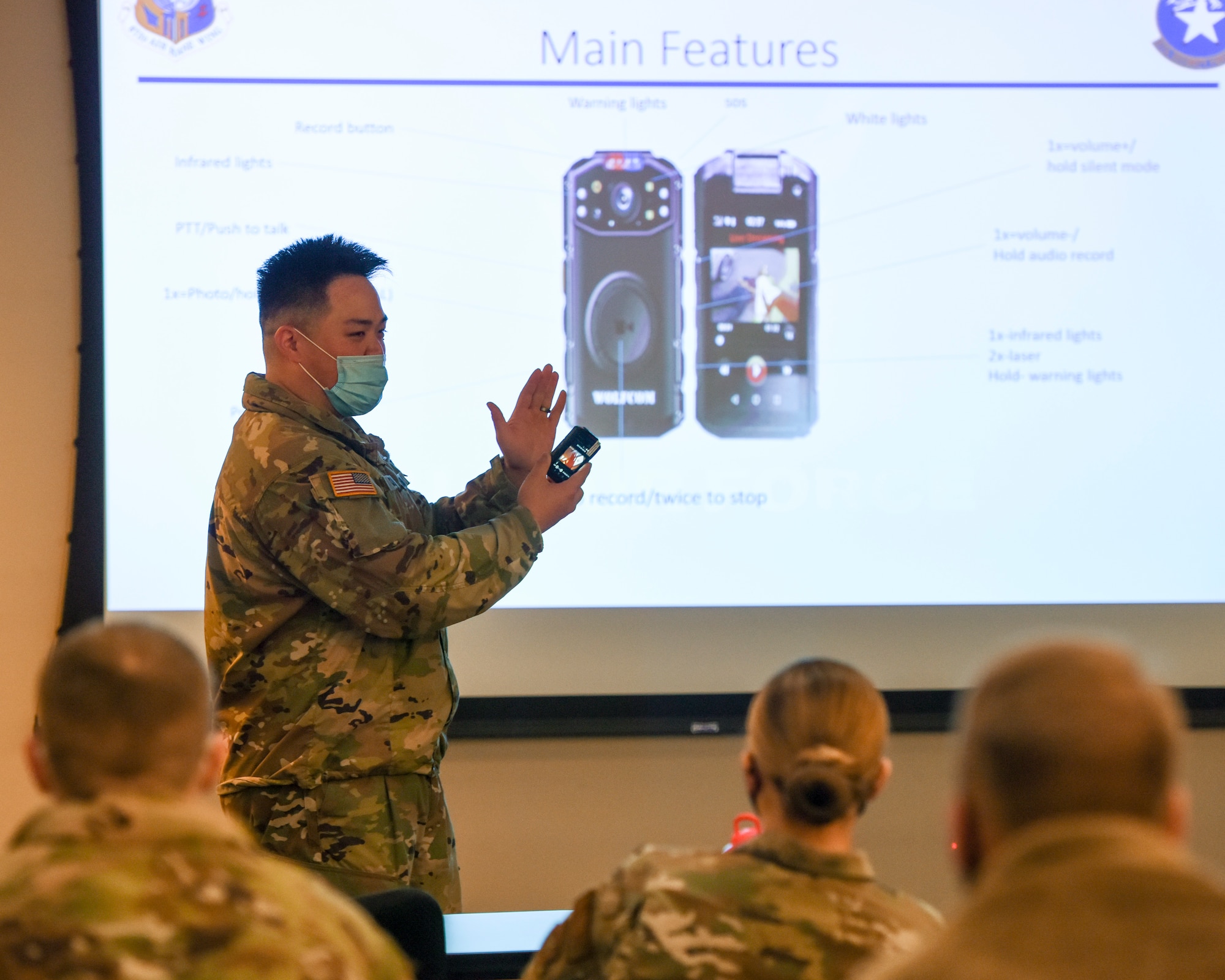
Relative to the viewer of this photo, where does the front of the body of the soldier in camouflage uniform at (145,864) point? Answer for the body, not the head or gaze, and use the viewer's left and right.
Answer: facing away from the viewer

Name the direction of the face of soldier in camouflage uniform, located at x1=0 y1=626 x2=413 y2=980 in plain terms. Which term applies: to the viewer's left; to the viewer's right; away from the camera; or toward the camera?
away from the camera

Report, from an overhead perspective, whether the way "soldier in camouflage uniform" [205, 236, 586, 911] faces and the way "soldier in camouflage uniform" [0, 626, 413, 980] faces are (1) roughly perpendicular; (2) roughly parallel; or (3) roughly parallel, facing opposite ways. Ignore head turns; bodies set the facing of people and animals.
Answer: roughly perpendicular

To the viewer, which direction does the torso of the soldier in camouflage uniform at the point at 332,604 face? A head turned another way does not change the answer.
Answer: to the viewer's right

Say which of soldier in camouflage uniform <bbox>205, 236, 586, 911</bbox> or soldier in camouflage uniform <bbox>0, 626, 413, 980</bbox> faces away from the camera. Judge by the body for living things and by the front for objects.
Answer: soldier in camouflage uniform <bbox>0, 626, 413, 980</bbox>

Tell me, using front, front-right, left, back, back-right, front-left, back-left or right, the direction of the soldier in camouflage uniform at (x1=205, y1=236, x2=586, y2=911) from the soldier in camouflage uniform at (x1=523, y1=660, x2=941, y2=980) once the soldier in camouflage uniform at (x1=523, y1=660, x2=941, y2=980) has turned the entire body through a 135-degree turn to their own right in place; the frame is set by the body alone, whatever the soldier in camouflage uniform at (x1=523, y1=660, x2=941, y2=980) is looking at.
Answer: back

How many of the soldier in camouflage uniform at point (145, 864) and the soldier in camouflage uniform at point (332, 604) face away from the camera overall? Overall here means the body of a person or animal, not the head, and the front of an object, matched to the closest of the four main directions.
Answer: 1

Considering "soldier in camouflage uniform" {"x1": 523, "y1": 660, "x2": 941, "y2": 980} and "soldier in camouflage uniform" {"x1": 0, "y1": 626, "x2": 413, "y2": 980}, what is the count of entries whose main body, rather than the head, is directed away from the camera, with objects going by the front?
2

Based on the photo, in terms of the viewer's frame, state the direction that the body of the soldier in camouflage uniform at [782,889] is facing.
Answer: away from the camera

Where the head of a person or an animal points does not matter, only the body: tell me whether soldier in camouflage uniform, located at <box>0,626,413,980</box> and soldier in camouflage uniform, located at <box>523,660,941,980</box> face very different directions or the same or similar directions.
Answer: same or similar directions

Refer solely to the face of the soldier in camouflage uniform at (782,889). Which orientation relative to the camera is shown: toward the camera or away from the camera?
away from the camera
